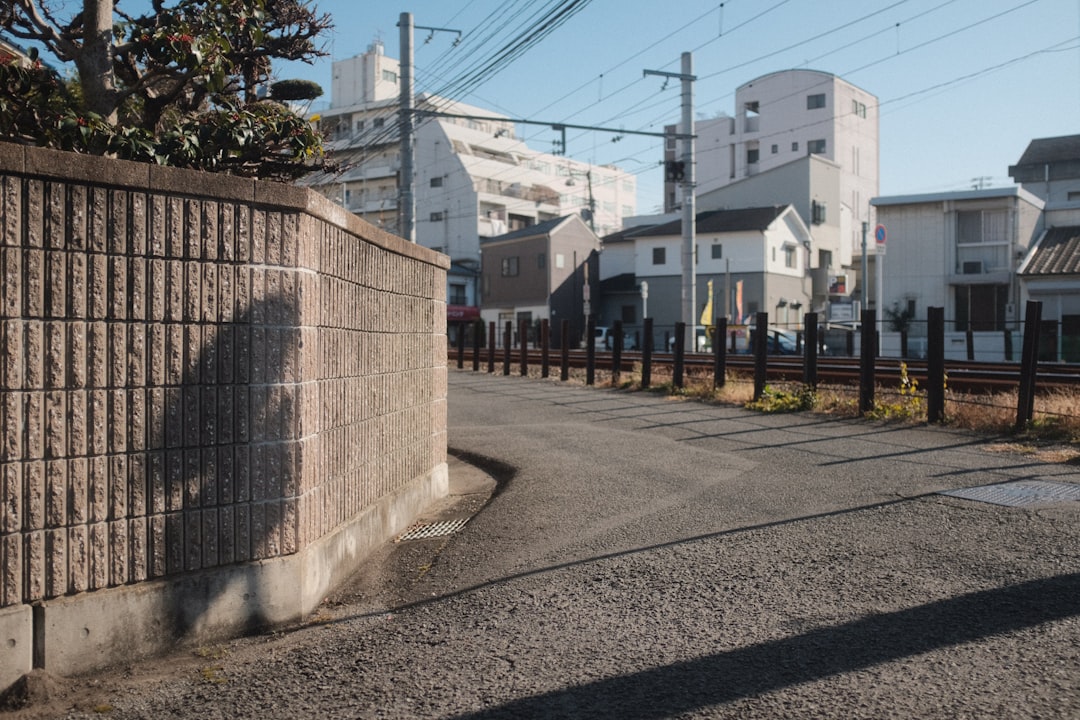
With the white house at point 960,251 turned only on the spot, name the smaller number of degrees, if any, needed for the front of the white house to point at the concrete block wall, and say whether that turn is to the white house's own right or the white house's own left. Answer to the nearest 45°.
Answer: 0° — it already faces it

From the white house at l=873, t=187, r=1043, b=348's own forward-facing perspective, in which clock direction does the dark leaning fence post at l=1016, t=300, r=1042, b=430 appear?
The dark leaning fence post is roughly at 12 o'clock from the white house.

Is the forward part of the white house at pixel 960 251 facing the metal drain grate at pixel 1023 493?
yes

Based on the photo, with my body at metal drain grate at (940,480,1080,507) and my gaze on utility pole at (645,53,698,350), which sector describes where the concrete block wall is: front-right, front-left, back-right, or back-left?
back-left

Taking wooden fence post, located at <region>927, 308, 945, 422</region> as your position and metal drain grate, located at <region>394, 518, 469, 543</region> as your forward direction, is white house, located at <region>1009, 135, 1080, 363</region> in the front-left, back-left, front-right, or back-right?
back-right

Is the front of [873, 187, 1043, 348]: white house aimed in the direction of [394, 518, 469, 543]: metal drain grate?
yes

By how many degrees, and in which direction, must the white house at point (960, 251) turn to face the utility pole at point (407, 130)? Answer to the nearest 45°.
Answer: approximately 45° to its right

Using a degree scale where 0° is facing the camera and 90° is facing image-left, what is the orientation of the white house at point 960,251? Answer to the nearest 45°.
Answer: approximately 0°
